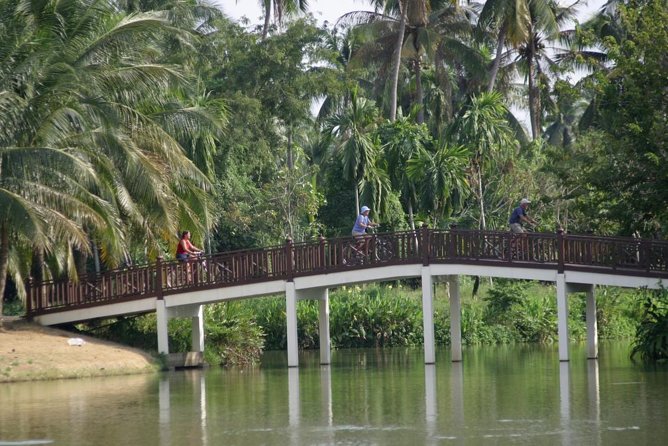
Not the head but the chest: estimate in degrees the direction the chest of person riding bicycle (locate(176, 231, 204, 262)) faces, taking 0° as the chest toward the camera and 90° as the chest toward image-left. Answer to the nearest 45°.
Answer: approximately 270°

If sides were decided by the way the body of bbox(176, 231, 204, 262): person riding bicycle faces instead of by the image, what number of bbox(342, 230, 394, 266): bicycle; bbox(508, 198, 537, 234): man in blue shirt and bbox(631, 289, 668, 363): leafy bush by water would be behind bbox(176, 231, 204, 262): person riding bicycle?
0

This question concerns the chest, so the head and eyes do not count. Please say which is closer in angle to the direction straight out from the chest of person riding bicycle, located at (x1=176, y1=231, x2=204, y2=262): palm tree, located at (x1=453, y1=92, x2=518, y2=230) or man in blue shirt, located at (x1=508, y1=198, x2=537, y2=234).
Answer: the man in blue shirt

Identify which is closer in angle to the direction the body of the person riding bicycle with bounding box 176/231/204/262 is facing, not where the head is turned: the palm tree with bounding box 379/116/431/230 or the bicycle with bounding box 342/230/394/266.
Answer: the bicycle

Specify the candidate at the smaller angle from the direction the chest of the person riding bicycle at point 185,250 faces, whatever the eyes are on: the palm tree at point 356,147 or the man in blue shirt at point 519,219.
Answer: the man in blue shirt

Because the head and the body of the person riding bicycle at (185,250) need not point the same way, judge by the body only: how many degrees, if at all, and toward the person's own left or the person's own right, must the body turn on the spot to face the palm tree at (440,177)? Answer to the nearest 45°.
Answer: approximately 45° to the person's own left
